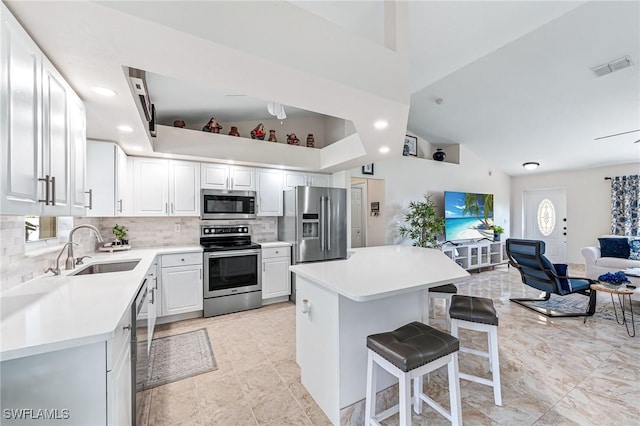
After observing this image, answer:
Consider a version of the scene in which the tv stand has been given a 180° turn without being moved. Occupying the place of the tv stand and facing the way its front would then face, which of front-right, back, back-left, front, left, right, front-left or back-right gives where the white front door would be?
right

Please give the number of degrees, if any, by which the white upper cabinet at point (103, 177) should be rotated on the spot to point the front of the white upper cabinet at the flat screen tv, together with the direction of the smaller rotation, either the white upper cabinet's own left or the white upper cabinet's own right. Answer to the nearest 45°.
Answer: approximately 45° to the white upper cabinet's own left

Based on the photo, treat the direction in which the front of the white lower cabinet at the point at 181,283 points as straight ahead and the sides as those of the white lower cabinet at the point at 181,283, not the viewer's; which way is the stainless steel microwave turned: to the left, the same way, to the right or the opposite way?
the same way

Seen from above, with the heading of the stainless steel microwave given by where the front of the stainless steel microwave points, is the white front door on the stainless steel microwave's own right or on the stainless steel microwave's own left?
on the stainless steel microwave's own left

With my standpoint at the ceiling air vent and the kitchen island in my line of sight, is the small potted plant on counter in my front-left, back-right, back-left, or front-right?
front-right

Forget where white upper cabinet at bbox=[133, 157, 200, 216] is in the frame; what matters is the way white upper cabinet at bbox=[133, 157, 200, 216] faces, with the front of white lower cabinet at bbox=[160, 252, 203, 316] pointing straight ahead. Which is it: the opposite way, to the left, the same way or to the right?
the same way

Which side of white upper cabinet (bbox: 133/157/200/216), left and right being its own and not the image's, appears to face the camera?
front

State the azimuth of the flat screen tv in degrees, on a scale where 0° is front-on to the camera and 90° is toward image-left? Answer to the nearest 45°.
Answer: approximately 315°

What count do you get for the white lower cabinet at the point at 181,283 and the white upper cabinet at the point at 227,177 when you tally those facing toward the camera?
2

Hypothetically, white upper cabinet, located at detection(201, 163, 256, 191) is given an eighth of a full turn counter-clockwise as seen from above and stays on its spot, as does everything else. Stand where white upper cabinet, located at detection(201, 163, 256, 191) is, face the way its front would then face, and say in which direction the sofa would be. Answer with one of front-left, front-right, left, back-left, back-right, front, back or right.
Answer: front-left

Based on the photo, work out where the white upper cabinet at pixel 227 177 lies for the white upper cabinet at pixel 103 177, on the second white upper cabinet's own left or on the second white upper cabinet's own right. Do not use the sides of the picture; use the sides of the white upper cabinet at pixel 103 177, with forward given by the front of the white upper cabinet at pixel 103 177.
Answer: on the second white upper cabinet's own left

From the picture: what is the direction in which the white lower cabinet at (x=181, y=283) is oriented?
toward the camera

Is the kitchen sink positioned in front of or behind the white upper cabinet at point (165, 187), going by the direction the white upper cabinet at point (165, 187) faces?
in front

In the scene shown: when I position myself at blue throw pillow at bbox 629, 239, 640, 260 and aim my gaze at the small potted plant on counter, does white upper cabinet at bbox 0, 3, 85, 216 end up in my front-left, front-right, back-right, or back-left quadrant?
front-left

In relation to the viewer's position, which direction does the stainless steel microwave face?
facing the viewer

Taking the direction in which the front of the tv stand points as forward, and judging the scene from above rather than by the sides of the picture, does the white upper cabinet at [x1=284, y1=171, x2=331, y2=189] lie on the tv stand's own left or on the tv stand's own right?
on the tv stand's own right
